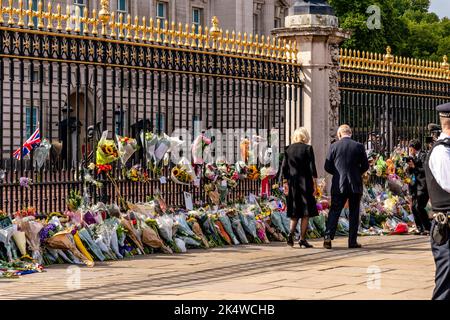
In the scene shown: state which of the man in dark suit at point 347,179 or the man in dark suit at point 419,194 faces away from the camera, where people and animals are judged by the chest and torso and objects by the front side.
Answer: the man in dark suit at point 347,179

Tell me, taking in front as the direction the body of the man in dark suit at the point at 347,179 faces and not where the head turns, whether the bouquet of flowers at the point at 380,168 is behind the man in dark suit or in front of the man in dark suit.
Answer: in front

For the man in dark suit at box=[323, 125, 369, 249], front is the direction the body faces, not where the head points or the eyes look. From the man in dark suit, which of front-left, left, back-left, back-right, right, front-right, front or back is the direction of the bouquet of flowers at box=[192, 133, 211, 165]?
left

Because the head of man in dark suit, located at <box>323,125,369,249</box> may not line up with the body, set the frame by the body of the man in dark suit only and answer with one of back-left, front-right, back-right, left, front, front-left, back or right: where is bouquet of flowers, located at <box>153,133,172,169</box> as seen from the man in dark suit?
left

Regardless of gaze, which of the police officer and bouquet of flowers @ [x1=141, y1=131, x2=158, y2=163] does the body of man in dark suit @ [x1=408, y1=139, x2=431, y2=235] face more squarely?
the bouquet of flowers

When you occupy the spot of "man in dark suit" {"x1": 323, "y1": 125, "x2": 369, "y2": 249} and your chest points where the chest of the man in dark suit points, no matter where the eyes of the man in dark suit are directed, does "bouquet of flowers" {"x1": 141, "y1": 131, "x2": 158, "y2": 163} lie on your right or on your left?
on your left

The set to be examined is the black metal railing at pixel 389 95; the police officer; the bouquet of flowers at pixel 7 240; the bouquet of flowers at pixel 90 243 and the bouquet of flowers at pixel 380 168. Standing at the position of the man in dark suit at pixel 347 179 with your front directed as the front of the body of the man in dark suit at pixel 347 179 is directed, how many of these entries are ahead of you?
2

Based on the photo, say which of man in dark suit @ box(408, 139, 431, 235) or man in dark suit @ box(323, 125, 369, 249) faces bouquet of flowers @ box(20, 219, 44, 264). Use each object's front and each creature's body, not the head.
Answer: man in dark suit @ box(408, 139, 431, 235)

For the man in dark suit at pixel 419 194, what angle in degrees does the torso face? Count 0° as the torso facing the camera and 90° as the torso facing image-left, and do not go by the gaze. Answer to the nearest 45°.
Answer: approximately 45°

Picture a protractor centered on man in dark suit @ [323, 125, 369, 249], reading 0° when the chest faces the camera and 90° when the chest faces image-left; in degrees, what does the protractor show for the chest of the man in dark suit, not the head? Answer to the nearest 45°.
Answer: approximately 180°

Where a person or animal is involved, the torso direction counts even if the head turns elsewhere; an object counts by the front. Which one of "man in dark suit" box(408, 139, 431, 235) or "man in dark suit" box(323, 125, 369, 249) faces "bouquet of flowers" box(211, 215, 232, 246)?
"man in dark suit" box(408, 139, 431, 235)
